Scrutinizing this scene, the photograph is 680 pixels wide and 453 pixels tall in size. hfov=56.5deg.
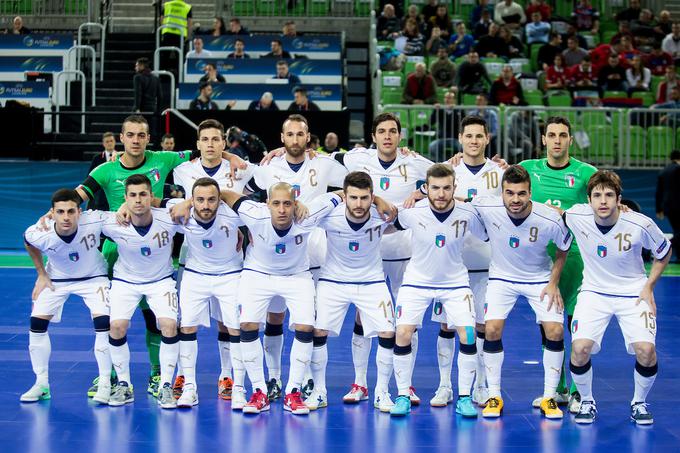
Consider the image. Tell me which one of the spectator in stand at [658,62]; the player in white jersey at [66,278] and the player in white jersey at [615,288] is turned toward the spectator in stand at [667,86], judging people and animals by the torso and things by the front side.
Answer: the spectator in stand at [658,62]

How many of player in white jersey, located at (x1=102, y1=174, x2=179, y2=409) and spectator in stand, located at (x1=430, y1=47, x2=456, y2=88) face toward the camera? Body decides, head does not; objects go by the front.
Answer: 2

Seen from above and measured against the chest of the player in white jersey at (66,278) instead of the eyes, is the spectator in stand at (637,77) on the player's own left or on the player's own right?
on the player's own left

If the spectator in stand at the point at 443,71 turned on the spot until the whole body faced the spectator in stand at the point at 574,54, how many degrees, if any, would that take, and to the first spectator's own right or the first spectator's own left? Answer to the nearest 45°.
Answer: approximately 135° to the first spectator's own left

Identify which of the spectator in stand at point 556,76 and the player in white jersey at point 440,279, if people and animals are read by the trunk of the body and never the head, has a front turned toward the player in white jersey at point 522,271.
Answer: the spectator in stand

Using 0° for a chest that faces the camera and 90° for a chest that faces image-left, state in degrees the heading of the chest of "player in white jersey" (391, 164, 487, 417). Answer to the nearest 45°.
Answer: approximately 0°

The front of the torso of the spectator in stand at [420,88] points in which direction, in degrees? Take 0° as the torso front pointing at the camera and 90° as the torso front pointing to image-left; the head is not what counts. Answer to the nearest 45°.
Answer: approximately 0°

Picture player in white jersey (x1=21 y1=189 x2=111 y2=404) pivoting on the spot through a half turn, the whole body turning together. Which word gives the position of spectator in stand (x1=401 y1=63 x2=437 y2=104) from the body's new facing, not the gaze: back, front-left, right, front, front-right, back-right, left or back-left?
front-right

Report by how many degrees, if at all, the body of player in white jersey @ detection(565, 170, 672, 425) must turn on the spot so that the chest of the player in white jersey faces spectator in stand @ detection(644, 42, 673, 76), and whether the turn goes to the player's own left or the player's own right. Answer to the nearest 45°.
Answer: approximately 180°
